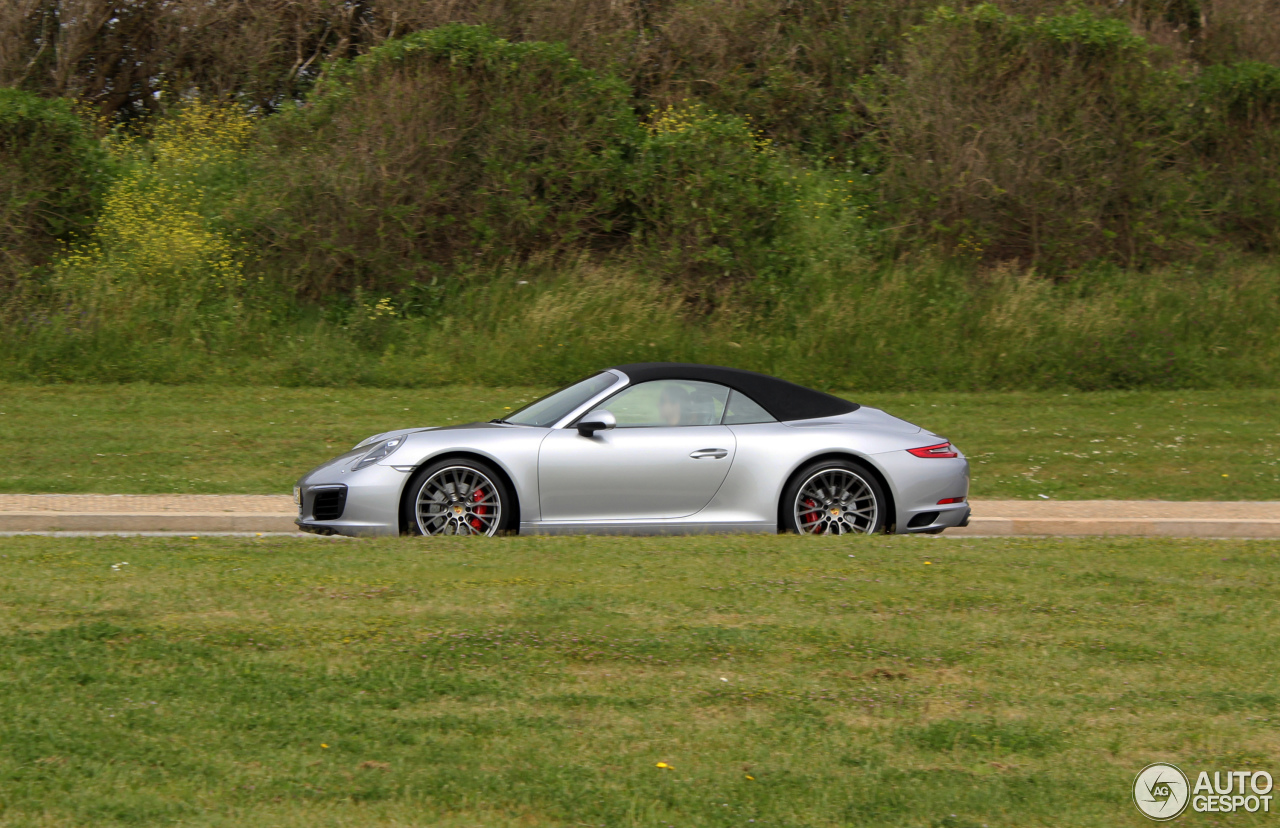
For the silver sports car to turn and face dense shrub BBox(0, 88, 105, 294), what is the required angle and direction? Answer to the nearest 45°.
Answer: approximately 45° to its right

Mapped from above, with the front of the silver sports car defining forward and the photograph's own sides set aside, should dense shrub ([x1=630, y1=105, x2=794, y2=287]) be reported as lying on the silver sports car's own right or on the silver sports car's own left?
on the silver sports car's own right

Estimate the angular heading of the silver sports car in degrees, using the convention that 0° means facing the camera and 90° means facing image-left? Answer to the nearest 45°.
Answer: approximately 90°

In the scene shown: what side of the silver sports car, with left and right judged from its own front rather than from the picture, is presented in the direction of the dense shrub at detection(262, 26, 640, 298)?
right

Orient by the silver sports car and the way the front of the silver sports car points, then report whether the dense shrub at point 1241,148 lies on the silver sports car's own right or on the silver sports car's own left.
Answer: on the silver sports car's own right

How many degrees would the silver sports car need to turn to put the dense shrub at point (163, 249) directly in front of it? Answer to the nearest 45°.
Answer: approximately 45° to its right

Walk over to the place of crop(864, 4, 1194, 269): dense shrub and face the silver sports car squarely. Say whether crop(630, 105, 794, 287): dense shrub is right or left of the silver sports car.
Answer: right

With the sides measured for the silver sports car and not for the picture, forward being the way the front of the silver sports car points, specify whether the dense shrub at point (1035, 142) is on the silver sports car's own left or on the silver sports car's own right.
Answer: on the silver sports car's own right
